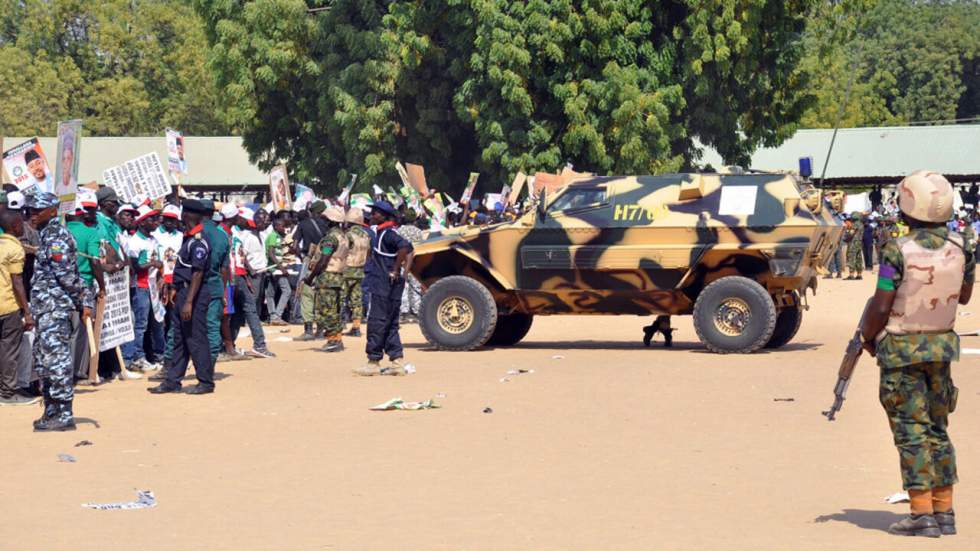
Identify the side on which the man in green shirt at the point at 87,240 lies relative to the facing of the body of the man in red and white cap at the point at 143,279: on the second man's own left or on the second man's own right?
on the second man's own right

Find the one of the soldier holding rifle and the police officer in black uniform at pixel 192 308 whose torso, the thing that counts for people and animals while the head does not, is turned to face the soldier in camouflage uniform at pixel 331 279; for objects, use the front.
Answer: the soldier holding rifle

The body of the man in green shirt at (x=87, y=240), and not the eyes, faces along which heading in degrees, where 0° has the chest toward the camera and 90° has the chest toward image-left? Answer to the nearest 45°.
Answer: approximately 315°

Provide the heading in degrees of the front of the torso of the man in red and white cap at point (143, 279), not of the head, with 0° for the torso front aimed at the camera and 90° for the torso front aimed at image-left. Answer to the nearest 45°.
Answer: approximately 315°

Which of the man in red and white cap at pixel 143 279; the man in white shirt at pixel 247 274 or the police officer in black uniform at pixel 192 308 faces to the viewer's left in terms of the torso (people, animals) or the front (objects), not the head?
the police officer in black uniform

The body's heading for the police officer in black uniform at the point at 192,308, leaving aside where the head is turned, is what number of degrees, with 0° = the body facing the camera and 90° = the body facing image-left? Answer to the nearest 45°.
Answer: approximately 90°

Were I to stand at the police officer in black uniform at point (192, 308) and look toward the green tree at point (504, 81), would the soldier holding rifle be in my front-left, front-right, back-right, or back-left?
back-right

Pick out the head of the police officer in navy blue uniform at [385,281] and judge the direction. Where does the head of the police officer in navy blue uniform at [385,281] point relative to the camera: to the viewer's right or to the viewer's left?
to the viewer's left

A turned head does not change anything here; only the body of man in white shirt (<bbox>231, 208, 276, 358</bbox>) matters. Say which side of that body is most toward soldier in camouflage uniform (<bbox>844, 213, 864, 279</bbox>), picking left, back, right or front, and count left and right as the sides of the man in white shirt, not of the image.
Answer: left
